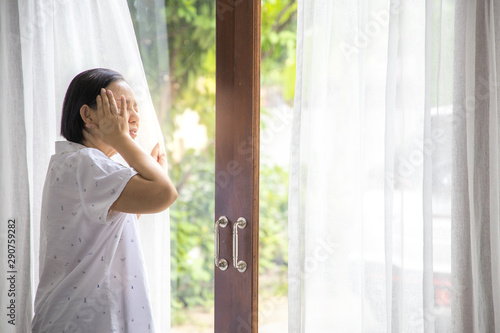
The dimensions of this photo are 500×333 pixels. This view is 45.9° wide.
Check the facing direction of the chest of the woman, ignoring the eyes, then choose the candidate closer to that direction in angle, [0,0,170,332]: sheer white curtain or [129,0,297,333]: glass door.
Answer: the glass door

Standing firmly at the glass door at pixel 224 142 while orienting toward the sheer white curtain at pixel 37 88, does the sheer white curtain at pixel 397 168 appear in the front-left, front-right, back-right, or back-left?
back-left

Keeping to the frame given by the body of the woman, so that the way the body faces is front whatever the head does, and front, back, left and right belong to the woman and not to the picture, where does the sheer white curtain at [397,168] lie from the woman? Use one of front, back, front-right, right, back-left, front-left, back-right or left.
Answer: front

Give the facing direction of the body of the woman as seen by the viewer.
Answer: to the viewer's right

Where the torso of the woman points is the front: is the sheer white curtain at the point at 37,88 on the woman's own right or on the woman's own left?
on the woman's own left

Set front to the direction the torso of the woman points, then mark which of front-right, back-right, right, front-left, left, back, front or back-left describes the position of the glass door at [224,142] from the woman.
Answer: front-left
